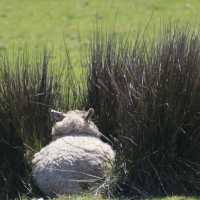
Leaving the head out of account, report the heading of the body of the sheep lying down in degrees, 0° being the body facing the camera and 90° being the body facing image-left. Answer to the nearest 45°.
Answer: approximately 180°
